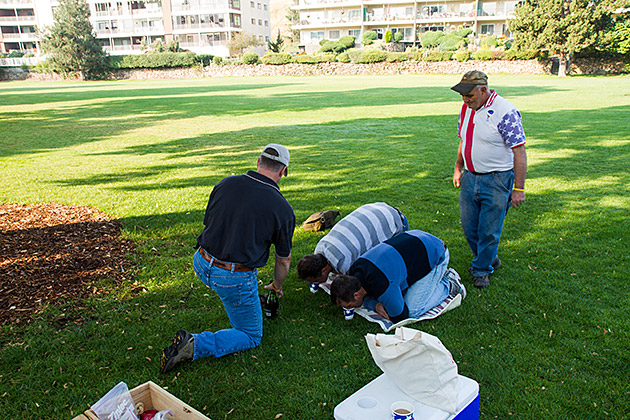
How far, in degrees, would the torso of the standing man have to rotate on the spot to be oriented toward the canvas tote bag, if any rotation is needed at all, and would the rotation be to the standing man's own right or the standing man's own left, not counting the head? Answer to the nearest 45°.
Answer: approximately 45° to the standing man's own left

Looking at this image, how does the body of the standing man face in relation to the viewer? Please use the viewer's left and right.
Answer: facing the viewer and to the left of the viewer

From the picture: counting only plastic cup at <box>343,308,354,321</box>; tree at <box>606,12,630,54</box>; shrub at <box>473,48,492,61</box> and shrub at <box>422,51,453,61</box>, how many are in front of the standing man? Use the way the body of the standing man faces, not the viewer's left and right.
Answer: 1

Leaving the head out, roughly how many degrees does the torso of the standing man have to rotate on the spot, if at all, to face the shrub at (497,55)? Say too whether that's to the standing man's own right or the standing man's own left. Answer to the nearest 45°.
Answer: approximately 135° to the standing man's own right

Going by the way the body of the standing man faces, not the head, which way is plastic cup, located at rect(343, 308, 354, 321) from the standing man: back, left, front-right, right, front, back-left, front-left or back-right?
front

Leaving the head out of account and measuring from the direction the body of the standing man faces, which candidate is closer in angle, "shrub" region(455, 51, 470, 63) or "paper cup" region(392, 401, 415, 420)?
the paper cup

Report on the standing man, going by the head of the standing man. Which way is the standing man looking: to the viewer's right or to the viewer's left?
to the viewer's left

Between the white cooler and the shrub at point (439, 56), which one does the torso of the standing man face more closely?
the white cooler

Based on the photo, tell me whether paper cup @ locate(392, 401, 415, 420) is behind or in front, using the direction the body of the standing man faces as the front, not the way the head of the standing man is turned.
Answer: in front

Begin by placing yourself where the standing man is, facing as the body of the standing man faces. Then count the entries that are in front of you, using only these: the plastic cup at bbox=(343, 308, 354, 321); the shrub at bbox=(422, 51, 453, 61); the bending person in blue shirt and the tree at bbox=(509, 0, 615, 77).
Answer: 2

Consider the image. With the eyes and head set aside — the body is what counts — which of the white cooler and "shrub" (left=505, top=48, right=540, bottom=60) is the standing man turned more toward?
the white cooler

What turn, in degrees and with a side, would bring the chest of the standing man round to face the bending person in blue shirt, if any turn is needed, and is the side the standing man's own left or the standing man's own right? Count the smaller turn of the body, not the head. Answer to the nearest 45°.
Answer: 0° — they already face them

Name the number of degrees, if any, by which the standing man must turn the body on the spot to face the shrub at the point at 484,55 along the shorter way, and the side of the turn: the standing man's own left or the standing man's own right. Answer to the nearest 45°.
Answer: approximately 135° to the standing man's own right

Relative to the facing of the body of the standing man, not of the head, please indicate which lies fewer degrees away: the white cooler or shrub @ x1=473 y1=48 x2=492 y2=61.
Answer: the white cooler

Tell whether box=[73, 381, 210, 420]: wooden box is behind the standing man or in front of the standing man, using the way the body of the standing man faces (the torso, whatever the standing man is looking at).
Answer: in front

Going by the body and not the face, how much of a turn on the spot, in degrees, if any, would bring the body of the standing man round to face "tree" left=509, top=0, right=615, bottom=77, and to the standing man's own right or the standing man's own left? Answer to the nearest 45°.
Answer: approximately 135° to the standing man's own right

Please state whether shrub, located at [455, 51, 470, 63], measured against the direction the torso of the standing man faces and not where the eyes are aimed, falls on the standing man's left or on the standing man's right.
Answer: on the standing man's right
